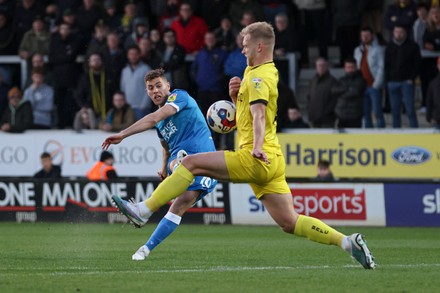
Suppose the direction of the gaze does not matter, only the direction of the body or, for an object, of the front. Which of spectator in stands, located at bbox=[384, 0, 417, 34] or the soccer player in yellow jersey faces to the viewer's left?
the soccer player in yellow jersey

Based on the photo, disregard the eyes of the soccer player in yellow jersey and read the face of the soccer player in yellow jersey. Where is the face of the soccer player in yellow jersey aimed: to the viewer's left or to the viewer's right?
to the viewer's left

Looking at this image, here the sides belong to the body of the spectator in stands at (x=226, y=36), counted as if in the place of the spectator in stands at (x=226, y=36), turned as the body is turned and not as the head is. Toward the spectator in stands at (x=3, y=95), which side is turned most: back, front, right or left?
right
